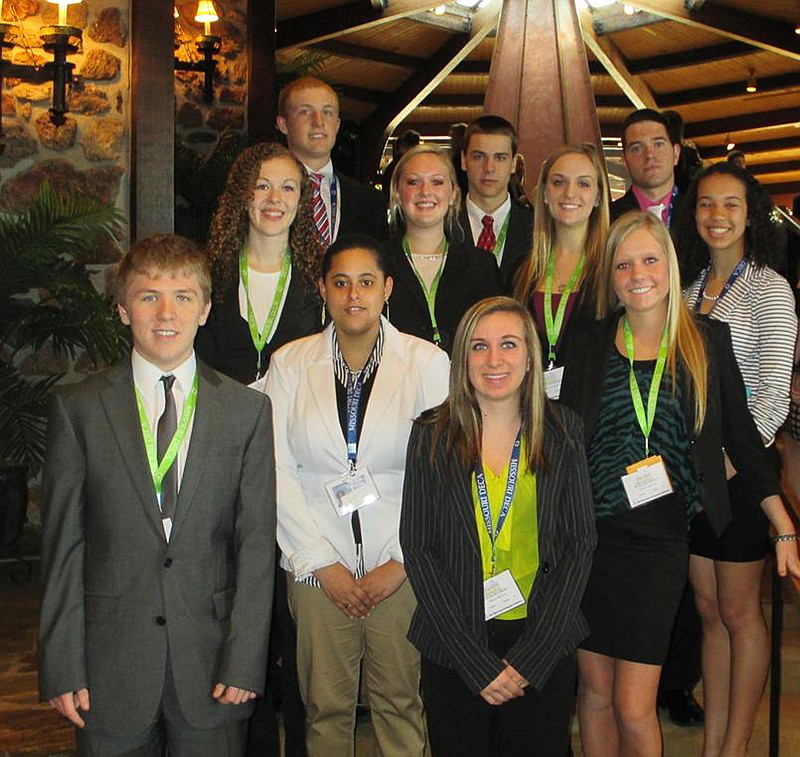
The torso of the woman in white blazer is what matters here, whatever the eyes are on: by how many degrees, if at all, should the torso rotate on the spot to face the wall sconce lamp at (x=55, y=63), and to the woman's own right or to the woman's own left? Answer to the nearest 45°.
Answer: approximately 135° to the woman's own right

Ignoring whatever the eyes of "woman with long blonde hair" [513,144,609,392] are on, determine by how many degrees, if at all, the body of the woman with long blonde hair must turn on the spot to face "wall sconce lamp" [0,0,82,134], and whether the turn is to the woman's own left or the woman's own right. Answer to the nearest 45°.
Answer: approximately 135° to the woman's own right

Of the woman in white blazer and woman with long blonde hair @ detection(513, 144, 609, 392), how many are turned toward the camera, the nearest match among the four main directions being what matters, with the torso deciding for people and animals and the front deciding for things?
2

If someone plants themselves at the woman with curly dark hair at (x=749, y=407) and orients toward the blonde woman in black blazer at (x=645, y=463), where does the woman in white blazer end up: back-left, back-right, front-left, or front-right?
front-right

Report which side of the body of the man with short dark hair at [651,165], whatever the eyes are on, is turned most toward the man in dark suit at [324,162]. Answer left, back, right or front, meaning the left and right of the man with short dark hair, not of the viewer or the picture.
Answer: right

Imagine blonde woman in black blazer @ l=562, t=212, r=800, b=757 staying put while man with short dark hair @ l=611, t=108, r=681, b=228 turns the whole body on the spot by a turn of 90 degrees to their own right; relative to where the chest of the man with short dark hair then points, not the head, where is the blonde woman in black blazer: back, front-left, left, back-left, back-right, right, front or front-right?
left

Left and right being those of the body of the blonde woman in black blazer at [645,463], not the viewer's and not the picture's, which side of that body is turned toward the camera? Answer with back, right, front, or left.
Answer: front

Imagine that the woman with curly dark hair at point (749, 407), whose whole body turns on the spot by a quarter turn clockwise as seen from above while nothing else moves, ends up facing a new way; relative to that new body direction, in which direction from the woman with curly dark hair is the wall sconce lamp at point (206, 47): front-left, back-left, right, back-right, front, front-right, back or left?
front

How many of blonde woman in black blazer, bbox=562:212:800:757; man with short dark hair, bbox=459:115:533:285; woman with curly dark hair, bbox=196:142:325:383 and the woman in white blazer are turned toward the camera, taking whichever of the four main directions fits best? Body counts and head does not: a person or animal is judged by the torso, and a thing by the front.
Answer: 4

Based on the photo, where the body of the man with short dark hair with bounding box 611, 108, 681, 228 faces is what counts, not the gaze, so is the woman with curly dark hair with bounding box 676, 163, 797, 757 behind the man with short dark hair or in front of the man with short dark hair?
in front

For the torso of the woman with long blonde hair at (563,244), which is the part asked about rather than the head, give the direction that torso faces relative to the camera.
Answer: toward the camera

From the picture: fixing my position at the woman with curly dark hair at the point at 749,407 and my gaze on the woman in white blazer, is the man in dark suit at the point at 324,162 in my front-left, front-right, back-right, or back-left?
front-right

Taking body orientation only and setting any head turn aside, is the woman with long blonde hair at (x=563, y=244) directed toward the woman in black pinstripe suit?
yes

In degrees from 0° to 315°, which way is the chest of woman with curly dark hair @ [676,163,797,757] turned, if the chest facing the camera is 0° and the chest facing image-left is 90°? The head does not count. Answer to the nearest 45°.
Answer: approximately 45°

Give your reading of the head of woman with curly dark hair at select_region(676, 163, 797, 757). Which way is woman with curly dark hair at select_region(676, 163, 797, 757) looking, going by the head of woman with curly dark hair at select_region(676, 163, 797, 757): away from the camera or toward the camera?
toward the camera

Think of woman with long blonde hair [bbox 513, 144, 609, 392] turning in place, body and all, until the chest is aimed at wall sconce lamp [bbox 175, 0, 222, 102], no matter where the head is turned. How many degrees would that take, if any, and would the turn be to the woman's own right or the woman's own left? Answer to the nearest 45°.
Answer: approximately 135° to the woman's own right

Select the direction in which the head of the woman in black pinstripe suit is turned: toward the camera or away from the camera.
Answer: toward the camera
